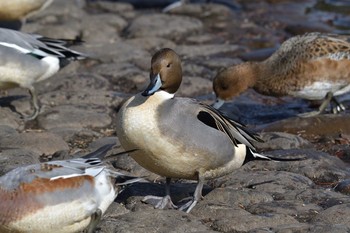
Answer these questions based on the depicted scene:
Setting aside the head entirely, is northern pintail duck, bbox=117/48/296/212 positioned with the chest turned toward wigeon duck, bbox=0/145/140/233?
yes

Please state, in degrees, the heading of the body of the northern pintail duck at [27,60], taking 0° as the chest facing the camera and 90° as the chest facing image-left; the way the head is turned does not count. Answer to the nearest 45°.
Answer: approximately 90°

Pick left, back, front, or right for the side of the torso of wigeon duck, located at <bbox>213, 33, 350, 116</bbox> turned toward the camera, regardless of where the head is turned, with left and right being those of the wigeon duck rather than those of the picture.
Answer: left

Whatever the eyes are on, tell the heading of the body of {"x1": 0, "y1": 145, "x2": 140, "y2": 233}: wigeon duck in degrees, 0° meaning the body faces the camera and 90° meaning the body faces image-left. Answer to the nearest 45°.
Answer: approximately 90°

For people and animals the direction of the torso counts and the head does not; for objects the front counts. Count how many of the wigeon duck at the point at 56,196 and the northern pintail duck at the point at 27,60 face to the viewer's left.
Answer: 2

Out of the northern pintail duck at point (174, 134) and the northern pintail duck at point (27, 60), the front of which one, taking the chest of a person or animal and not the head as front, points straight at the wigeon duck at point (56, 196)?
the northern pintail duck at point (174, 134)
